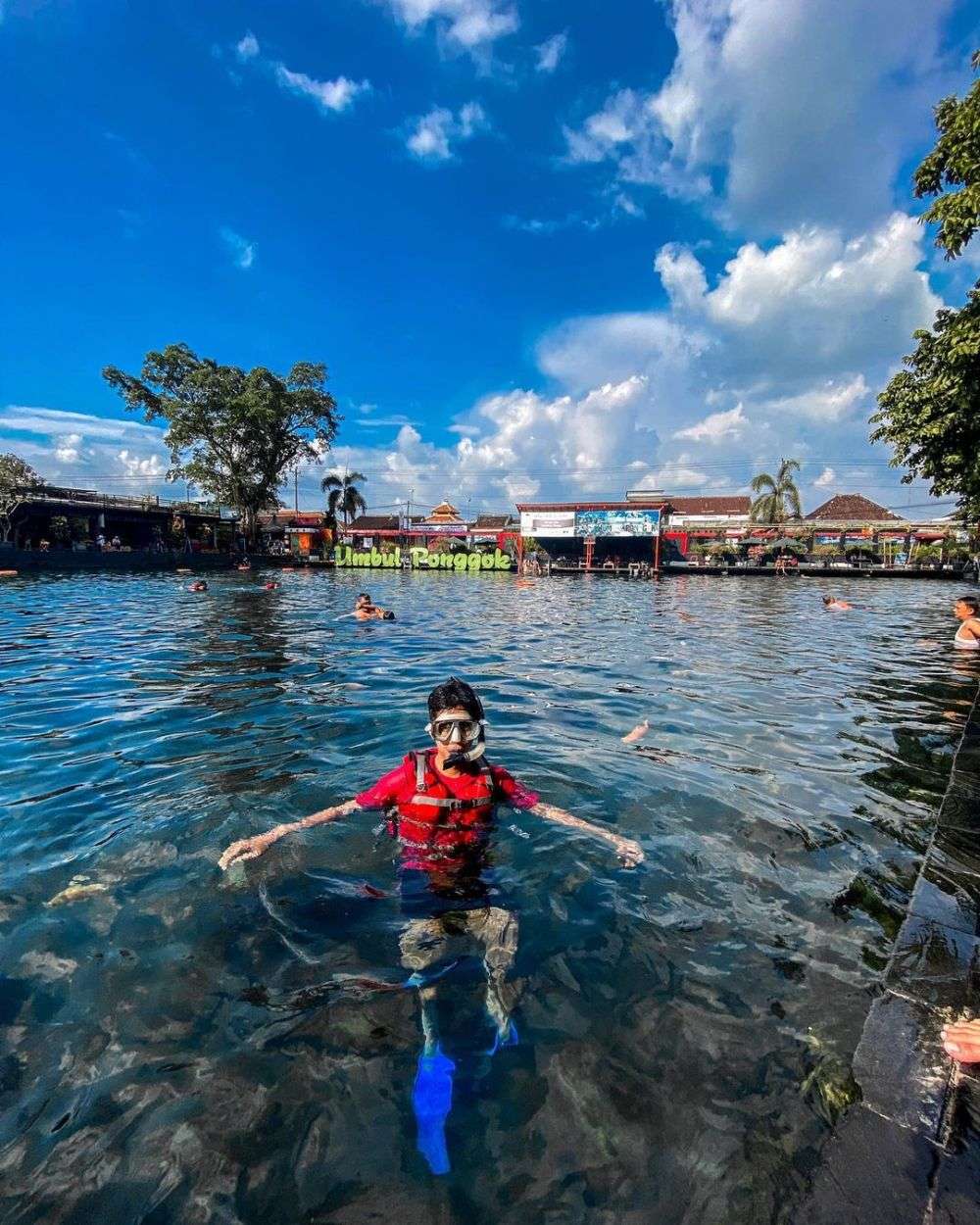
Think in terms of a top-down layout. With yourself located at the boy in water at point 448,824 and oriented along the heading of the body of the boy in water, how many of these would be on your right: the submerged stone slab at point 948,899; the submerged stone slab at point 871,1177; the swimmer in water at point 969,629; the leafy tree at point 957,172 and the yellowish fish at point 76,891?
1

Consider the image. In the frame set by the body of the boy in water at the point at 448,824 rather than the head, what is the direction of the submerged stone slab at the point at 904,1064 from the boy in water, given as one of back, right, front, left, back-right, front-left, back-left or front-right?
front-left

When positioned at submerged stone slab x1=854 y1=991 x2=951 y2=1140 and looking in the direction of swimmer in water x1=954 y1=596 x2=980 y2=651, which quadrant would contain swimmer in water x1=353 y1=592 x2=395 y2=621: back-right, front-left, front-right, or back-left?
front-left

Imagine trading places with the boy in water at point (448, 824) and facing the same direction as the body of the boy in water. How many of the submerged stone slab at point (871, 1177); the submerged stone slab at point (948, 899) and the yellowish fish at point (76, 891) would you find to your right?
1

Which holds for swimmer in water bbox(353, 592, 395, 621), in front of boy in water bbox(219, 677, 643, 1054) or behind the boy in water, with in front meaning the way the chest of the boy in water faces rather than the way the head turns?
behind

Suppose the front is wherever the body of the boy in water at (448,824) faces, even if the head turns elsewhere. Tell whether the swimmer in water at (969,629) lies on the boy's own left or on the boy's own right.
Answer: on the boy's own left

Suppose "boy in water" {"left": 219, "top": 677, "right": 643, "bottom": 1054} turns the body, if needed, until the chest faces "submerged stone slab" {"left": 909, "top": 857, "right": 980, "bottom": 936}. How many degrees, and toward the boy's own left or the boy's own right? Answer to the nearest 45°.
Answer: approximately 90° to the boy's own left

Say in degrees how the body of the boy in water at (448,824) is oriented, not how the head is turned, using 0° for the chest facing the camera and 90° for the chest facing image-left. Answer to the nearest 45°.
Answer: approximately 0°

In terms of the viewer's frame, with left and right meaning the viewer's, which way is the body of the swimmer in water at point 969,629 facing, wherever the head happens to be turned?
facing to the left of the viewer

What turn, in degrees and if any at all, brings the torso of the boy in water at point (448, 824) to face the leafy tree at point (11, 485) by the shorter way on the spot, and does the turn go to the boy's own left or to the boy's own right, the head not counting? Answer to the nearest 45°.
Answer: approximately 135° to the boy's own right

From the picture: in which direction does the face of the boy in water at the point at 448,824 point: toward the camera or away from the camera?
toward the camera
